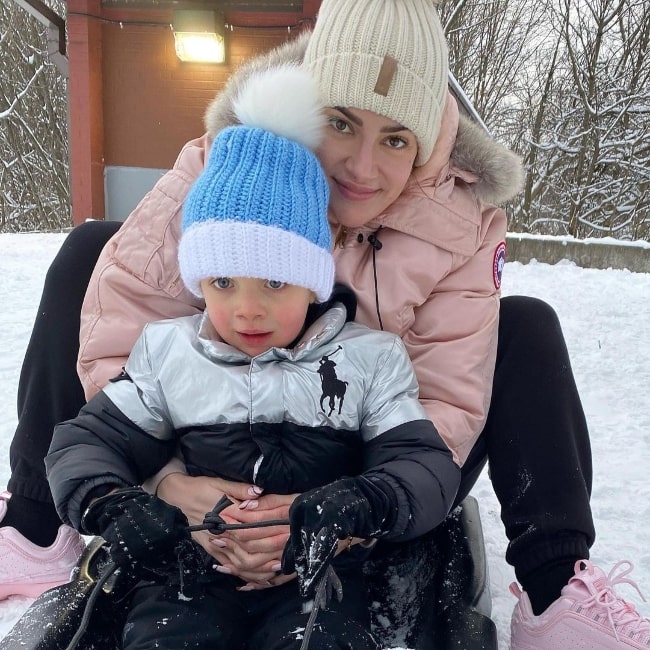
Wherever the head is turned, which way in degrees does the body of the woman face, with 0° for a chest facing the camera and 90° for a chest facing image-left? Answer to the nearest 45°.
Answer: approximately 0°

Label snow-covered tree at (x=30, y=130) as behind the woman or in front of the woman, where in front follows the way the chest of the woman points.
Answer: behind

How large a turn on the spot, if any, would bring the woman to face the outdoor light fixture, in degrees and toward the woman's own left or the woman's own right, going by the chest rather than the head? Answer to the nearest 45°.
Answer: approximately 180°
